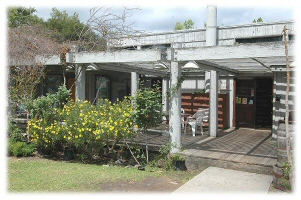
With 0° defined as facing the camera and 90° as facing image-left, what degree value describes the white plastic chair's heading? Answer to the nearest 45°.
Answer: approximately 45°

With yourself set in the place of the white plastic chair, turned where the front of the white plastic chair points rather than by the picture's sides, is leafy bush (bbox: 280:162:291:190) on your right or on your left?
on your left

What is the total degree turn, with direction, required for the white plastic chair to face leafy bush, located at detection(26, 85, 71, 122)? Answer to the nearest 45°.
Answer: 0° — it already faces it

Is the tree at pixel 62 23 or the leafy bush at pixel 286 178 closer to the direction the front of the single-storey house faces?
the leafy bush

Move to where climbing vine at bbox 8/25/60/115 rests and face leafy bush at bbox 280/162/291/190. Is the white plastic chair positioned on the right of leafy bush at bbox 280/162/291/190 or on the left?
left

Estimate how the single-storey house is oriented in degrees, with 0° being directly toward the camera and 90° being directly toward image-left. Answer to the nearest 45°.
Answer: approximately 45°

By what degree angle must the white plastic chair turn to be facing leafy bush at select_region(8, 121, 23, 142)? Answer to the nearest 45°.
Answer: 0° — it already faces it

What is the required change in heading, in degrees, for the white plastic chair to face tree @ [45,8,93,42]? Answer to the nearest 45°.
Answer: approximately 90° to its right
